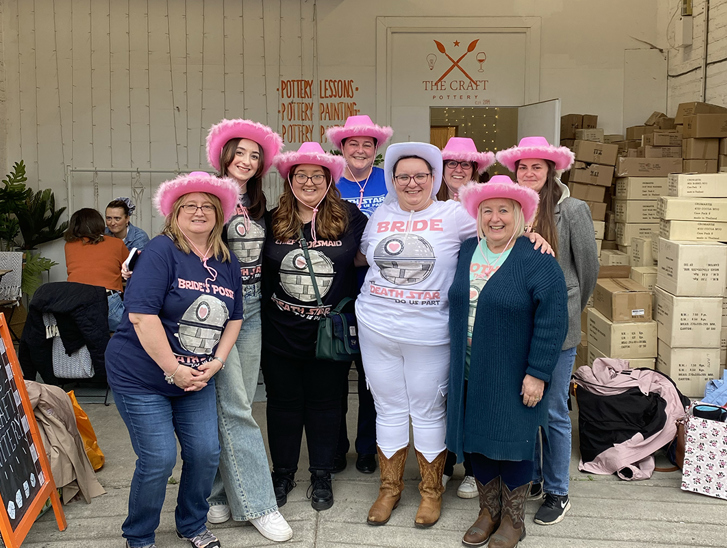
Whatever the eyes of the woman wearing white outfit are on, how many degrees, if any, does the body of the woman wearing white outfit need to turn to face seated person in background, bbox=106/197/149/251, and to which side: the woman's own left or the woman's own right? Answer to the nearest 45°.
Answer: approximately 135° to the woman's own right

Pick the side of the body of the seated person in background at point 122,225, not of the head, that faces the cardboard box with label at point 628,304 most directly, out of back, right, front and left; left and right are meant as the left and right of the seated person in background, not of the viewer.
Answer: left

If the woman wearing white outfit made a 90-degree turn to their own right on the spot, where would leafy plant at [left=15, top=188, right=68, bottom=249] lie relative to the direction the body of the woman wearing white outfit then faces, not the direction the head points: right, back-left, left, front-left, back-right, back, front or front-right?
front-right

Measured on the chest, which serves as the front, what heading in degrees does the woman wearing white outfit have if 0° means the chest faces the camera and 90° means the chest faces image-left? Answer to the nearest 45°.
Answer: approximately 0°

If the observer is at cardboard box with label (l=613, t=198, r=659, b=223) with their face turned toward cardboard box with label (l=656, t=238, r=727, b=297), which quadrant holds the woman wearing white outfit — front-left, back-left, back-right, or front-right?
front-right

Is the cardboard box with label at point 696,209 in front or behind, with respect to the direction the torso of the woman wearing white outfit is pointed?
behind

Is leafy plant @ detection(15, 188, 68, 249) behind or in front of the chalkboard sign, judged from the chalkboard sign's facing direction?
behind

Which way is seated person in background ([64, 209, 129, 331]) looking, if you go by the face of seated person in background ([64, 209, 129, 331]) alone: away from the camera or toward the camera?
away from the camera

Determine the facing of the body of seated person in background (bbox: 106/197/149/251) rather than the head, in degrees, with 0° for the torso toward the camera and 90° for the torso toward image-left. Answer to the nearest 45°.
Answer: approximately 45°
